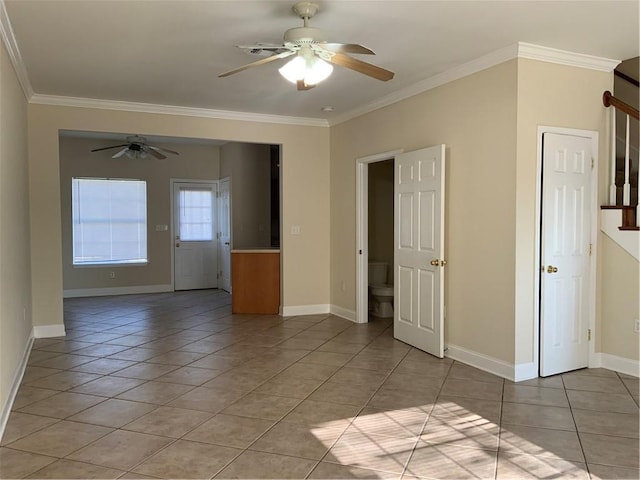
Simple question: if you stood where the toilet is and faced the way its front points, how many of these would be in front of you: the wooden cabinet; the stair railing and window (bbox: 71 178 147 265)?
1

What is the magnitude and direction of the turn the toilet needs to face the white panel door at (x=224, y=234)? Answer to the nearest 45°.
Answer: approximately 180°

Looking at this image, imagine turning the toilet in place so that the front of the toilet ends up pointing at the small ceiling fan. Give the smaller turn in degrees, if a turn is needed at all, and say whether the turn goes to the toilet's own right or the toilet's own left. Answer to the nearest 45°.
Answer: approximately 135° to the toilet's own right

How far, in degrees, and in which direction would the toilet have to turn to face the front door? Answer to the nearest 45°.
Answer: approximately 180°

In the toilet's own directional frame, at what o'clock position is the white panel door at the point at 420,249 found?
The white panel door is roughly at 1 o'clock from the toilet.

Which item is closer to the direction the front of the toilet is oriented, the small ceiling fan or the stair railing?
the stair railing

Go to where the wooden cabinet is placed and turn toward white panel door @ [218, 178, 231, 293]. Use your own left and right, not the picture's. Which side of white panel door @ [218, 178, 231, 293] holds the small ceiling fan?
left

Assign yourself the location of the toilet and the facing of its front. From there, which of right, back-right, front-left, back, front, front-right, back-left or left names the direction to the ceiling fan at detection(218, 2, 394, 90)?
front-right

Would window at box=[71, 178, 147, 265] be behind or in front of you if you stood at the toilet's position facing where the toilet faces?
behind

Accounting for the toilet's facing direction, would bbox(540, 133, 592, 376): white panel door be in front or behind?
in front

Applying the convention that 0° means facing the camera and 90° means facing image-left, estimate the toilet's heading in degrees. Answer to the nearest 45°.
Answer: approximately 315°
